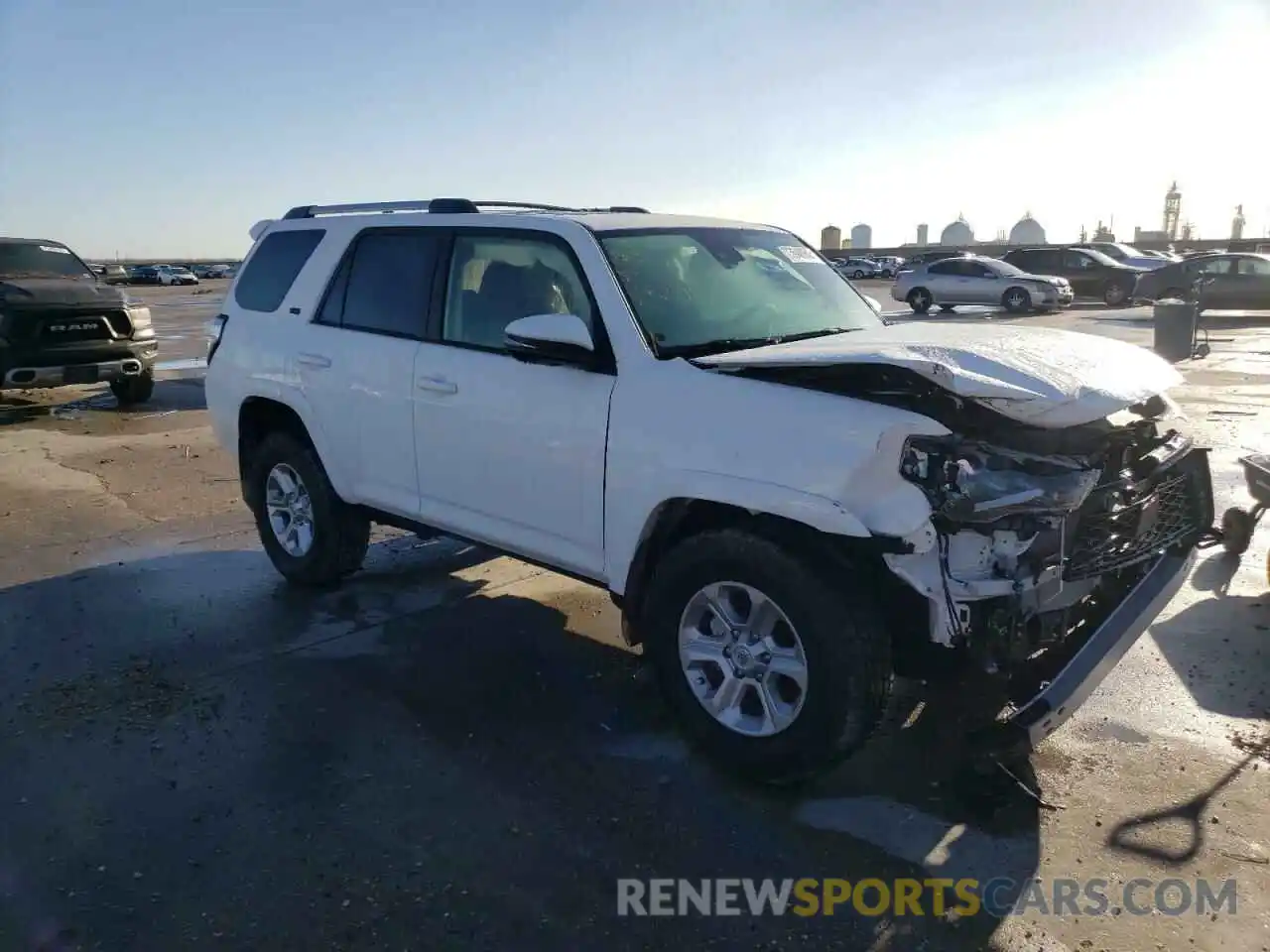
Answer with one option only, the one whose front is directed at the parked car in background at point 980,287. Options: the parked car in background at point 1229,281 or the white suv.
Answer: the parked car in background at point 1229,281

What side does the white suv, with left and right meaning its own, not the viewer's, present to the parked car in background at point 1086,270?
left

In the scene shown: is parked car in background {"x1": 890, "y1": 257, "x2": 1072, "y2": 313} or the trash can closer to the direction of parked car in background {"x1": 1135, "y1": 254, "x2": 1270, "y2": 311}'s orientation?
the parked car in background

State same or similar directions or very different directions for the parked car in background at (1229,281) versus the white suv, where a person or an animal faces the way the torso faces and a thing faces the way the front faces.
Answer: very different directions

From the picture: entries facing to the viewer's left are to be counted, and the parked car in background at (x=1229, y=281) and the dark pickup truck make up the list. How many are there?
1

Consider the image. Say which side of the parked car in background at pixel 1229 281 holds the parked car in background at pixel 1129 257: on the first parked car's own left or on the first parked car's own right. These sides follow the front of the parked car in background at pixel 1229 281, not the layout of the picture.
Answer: on the first parked car's own right

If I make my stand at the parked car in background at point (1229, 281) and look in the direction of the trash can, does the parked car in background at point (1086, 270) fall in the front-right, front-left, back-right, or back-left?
back-right

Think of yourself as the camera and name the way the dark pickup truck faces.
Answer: facing the viewer and to the right of the viewer

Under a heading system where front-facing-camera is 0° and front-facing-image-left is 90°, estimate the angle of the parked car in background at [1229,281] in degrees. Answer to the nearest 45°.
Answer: approximately 90°

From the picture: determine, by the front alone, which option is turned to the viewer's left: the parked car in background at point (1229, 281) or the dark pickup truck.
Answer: the parked car in background

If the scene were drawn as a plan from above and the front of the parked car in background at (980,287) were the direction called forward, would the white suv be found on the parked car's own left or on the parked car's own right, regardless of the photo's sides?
on the parked car's own right
